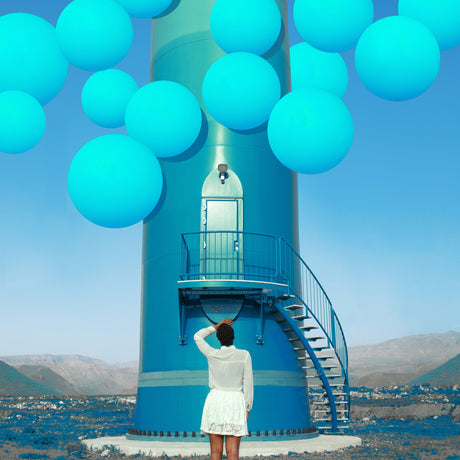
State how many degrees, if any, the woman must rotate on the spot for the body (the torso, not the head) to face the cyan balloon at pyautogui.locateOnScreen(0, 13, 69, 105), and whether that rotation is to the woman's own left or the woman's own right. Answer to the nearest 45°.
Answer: approximately 45° to the woman's own left

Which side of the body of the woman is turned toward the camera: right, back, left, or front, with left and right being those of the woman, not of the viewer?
back

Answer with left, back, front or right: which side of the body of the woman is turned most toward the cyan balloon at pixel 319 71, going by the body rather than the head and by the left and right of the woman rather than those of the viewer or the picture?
front

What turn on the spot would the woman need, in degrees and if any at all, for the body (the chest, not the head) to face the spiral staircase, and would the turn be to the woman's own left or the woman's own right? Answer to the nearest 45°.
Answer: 0° — they already face it

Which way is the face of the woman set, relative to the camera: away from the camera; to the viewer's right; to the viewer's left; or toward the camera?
away from the camera

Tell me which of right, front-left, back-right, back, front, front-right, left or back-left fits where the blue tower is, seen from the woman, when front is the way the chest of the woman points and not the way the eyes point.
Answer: front
